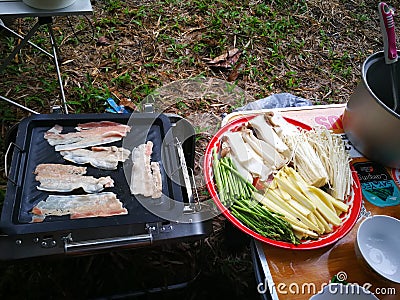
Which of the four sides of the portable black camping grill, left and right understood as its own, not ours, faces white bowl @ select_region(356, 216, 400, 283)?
left

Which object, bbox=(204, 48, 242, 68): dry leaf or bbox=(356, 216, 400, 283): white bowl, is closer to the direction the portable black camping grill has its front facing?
the white bowl

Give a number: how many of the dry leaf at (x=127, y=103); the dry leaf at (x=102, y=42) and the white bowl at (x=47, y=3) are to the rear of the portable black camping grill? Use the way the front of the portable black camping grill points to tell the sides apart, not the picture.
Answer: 3

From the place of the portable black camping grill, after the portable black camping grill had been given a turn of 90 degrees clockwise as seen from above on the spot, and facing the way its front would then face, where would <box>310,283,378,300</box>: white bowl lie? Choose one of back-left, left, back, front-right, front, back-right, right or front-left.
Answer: back-left

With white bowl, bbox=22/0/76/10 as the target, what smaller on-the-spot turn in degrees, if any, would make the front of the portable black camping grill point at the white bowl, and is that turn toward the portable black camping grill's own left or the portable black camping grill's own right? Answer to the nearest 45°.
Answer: approximately 180°

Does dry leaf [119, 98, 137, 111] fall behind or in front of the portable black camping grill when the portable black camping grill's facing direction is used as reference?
behind

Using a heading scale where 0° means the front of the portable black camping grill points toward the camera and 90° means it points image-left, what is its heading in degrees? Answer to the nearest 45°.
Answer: approximately 0°
